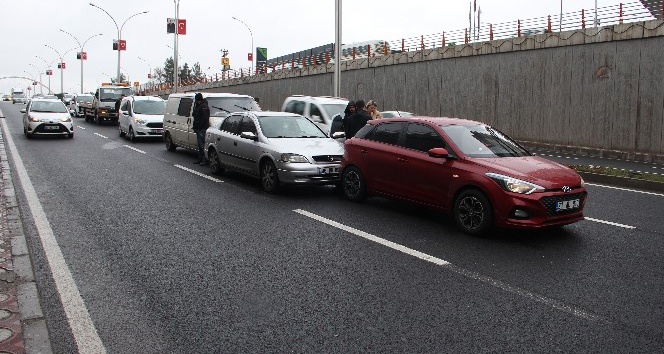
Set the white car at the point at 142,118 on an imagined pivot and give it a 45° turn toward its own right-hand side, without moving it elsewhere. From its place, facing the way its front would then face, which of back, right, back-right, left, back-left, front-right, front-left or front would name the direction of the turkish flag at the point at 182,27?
back

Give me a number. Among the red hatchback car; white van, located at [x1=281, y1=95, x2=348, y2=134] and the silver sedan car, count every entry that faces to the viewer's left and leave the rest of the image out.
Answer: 0

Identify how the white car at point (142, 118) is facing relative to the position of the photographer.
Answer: facing the viewer and to the right of the viewer

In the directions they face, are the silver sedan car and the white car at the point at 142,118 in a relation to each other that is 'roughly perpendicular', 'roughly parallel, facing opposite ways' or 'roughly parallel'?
roughly parallel

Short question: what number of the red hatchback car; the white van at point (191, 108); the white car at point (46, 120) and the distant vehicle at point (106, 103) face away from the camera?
0

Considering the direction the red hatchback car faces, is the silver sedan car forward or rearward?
rearward

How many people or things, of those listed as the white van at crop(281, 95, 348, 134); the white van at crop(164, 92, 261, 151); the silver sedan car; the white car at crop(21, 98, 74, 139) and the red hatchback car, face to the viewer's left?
0

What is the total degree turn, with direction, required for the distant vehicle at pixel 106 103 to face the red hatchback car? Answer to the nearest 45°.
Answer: approximately 45° to its right

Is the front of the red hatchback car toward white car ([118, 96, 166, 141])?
no

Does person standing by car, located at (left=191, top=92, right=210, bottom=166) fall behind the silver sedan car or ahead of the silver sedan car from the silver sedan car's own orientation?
behind

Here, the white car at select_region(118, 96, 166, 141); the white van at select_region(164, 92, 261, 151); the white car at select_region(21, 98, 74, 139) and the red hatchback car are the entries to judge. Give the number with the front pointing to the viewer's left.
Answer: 0

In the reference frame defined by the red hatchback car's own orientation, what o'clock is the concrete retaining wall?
The concrete retaining wall is roughly at 8 o'clock from the red hatchback car.

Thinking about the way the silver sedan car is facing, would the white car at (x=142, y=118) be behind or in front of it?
behind

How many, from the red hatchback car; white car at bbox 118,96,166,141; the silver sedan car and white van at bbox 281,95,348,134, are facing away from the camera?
0

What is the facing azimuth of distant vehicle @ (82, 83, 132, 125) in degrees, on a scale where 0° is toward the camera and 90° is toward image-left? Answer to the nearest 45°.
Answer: approximately 315°

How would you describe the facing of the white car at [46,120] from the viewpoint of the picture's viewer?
facing the viewer

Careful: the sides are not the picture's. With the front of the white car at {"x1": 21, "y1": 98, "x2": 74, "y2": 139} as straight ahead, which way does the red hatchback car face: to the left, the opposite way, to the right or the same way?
the same way

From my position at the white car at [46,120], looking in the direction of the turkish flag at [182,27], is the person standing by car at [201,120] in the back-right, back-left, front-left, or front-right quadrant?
back-right

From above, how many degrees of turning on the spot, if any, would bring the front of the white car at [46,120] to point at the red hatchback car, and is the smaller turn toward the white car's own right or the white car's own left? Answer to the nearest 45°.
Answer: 0° — it already faces it
